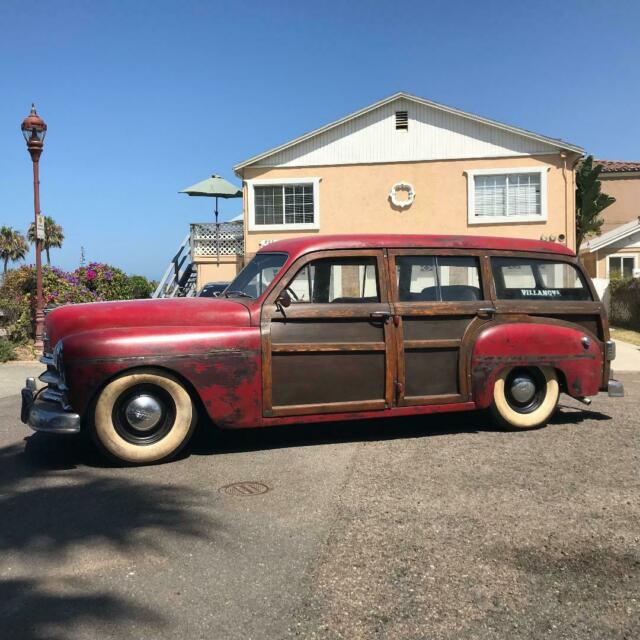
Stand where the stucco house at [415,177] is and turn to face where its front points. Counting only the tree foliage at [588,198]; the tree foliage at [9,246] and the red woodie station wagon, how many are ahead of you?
1

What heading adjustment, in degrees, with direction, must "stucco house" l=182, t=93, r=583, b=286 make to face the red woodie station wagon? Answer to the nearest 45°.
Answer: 0° — it already faces it

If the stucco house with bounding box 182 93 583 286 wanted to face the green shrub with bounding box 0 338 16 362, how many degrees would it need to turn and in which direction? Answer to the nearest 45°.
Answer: approximately 45° to its right

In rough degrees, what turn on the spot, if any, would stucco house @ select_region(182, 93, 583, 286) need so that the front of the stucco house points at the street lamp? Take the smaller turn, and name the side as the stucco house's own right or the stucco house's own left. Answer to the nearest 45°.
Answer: approximately 45° to the stucco house's own right

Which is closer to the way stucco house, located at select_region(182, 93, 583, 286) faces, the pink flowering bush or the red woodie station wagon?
the red woodie station wagon

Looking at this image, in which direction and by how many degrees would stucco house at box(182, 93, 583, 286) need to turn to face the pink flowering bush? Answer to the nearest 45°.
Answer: approximately 45° to its right

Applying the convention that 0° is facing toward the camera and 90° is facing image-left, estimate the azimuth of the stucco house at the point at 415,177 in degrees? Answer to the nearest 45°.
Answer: approximately 0°

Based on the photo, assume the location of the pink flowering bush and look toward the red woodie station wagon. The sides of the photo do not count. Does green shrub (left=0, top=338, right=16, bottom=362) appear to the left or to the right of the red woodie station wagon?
right

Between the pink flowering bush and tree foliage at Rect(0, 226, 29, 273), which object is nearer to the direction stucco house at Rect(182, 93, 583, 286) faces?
the pink flowering bush
